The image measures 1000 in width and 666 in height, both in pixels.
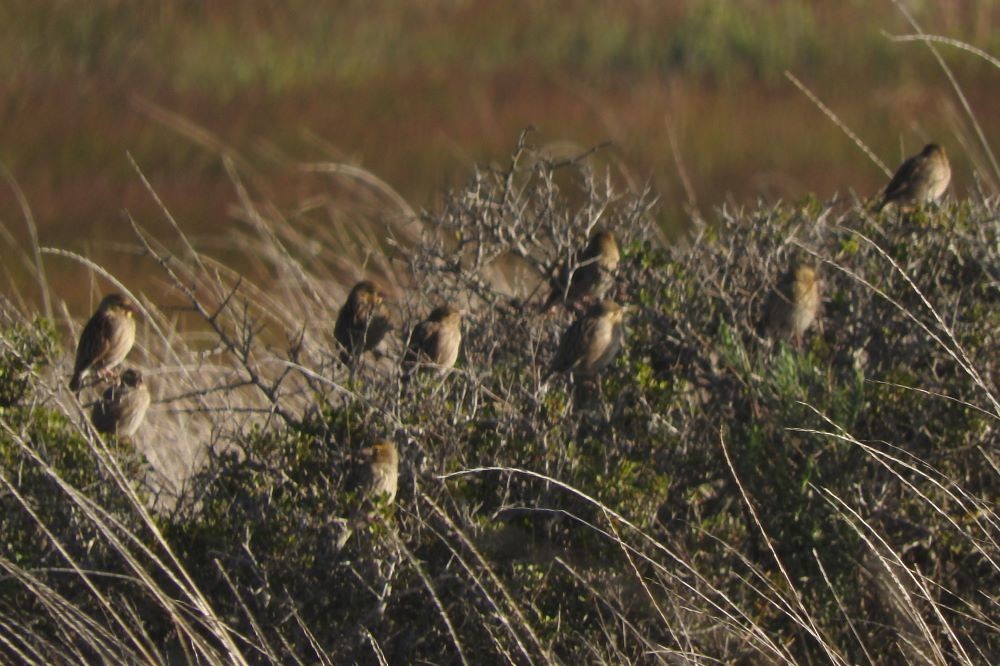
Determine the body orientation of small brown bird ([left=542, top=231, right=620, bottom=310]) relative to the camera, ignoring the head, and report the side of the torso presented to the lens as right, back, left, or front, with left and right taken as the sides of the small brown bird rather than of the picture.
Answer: right

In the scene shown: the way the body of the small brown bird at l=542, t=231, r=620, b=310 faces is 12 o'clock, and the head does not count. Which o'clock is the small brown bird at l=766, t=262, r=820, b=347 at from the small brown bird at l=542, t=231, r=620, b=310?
the small brown bird at l=766, t=262, r=820, b=347 is roughly at 1 o'clock from the small brown bird at l=542, t=231, r=620, b=310.

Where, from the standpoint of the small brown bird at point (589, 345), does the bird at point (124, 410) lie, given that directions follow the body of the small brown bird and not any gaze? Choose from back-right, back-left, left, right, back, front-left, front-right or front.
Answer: back

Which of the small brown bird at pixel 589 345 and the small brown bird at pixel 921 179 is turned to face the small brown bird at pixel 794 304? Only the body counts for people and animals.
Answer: the small brown bird at pixel 589 345

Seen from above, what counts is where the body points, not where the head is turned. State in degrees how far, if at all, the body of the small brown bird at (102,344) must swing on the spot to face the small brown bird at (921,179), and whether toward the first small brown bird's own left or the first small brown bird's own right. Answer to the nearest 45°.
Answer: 0° — it already faces it

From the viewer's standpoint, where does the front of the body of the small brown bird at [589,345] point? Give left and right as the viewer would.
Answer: facing to the right of the viewer

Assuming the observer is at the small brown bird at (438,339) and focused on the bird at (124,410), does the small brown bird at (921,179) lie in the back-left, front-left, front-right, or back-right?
back-right

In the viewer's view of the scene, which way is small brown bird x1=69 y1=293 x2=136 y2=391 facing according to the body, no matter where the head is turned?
to the viewer's right

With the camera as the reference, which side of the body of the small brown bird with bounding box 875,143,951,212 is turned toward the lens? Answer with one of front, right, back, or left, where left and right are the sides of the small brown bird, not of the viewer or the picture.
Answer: right

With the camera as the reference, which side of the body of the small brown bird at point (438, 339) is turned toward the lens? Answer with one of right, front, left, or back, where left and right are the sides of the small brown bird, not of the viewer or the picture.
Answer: right

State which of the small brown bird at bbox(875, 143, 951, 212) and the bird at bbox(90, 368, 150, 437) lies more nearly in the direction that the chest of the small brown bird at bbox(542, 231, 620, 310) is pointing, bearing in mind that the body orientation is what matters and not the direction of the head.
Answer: the small brown bird
